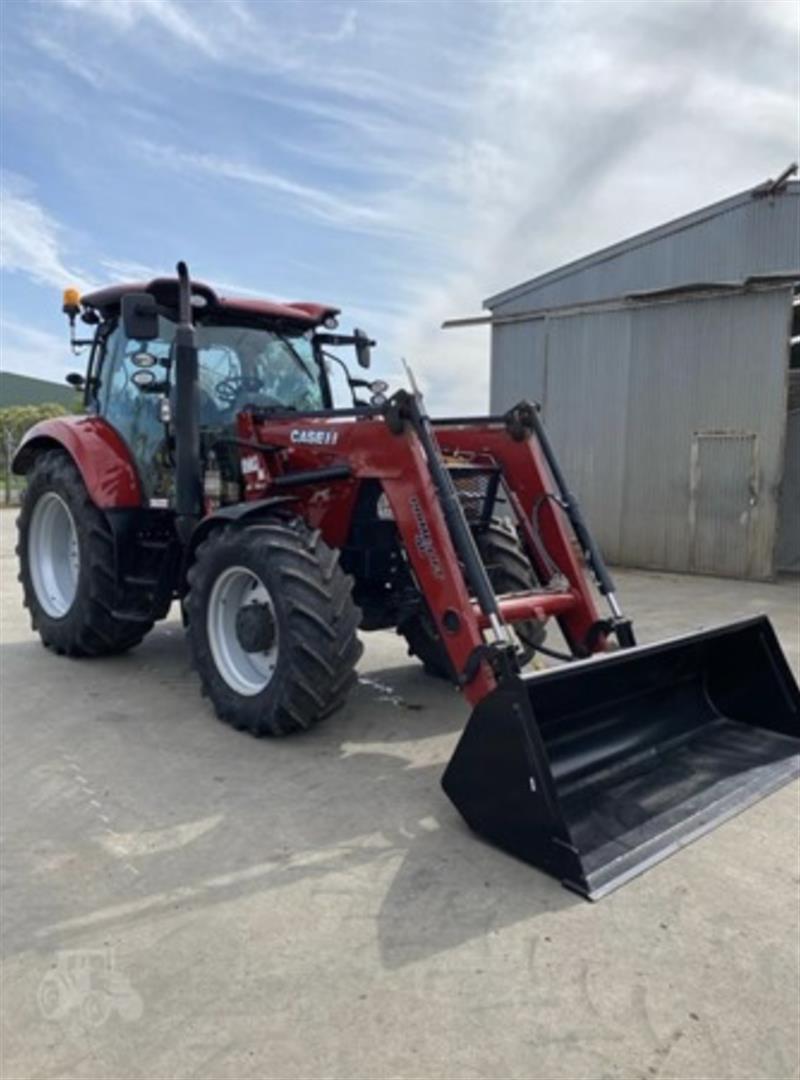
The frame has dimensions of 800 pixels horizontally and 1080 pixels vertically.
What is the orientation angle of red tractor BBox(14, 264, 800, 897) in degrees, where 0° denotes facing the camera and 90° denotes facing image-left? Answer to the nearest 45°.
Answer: approximately 315°

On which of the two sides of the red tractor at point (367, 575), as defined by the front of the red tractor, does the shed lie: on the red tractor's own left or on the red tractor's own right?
on the red tractor's own left
